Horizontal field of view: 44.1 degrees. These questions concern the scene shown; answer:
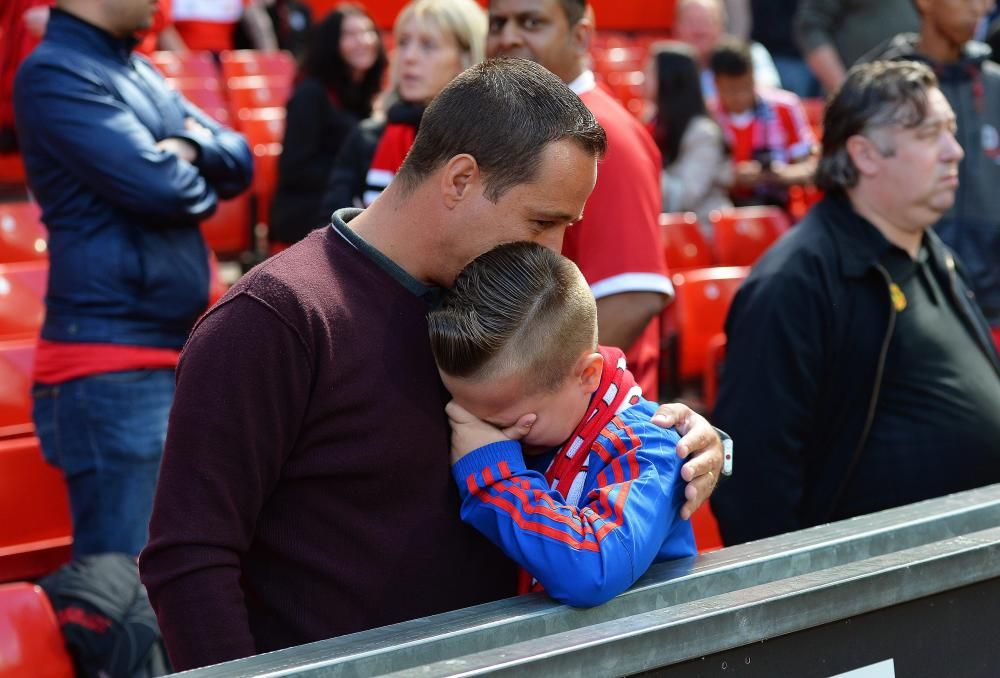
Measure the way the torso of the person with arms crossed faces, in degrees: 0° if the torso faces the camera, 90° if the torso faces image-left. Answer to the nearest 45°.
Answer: approximately 270°

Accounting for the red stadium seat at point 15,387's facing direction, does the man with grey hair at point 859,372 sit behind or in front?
in front

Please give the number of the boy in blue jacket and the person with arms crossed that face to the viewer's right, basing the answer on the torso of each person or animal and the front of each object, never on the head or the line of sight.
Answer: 1

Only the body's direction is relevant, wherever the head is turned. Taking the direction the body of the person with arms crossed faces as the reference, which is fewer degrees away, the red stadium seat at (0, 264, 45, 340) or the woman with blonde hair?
the woman with blonde hair

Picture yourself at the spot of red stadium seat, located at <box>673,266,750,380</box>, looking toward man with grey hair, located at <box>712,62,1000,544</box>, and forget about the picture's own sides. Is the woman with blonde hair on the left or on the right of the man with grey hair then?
right

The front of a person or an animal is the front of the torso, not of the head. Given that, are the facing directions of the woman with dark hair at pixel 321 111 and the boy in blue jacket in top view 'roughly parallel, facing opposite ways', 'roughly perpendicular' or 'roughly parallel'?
roughly perpendicular

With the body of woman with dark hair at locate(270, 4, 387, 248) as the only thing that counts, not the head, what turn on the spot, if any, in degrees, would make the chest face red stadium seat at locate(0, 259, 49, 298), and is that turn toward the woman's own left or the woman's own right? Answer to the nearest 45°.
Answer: approximately 90° to the woman's own right

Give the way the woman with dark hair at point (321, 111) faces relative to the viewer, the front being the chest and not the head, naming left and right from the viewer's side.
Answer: facing the viewer and to the right of the viewer

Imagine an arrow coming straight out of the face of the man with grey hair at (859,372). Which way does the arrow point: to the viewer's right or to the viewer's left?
to the viewer's right

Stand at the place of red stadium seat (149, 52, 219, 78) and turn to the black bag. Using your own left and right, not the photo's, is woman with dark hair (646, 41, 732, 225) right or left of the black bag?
left

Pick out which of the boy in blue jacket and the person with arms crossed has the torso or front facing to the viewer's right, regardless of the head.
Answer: the person with arms crossed

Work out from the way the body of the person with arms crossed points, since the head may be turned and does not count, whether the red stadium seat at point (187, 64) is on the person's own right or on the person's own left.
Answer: on the person's own left

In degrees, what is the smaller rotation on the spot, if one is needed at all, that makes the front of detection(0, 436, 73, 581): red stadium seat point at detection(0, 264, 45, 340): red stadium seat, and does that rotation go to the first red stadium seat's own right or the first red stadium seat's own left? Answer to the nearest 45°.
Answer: approximately 135° to the first red stadium seat's own left
